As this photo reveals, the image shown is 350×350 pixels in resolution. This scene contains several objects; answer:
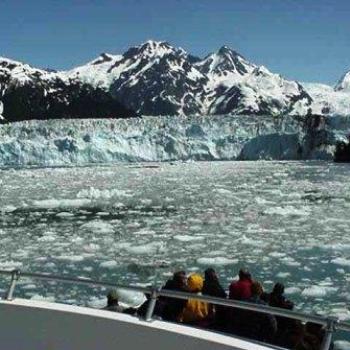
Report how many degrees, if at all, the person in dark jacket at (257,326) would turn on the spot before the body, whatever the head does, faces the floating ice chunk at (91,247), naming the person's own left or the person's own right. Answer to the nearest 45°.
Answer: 0° — they already face it

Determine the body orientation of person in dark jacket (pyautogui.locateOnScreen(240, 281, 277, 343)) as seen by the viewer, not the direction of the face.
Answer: away from the camera

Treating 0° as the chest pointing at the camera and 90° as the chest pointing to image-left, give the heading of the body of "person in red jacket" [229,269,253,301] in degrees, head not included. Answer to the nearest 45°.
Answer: approximately 180°

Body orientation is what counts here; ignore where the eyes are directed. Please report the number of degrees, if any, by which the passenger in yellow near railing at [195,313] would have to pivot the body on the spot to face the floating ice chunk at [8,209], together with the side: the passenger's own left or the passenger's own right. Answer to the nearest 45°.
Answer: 0° — they already face it

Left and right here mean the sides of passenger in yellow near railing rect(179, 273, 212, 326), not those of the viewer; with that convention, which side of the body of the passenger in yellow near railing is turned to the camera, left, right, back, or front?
back

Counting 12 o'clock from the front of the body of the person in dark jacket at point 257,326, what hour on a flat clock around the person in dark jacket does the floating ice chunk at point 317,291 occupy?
The floating ice chunk is roughly at 12 o'clock from the person in dark jacket.

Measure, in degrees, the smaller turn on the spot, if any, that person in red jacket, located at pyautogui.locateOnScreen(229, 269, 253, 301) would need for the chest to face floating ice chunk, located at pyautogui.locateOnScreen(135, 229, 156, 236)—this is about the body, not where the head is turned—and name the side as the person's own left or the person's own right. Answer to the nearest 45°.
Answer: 0° — they already face it
